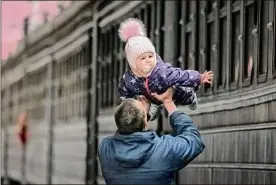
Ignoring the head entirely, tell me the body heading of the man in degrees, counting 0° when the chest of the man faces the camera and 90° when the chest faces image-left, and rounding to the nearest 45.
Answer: approximately 225°
